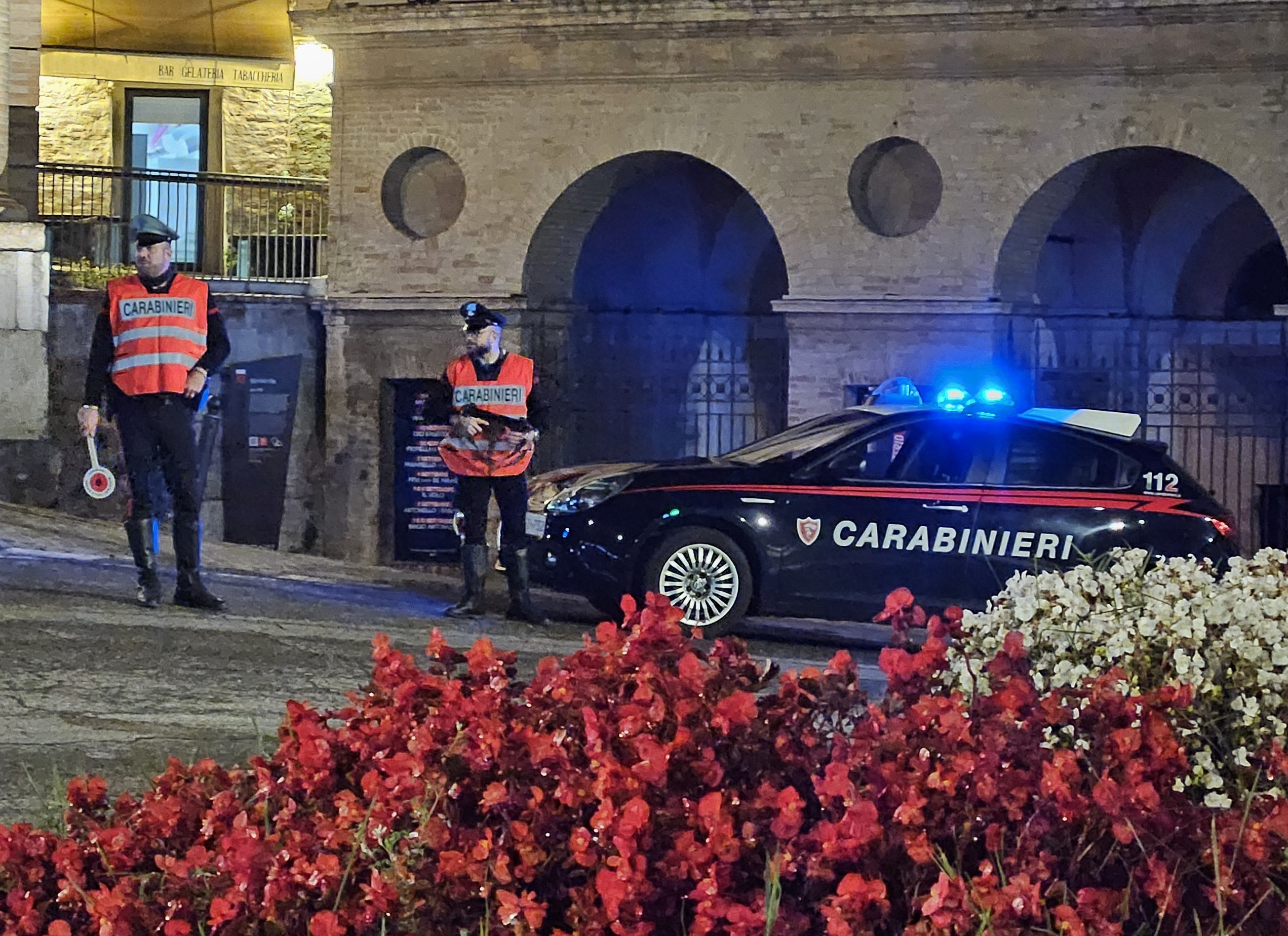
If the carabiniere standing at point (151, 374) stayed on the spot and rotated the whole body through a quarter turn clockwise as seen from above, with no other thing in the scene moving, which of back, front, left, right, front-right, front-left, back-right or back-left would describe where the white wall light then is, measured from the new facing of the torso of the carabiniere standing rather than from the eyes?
right

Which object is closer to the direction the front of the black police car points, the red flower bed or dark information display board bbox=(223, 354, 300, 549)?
the dark information display board

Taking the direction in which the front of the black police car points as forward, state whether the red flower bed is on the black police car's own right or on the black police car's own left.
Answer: on the black police car's own left

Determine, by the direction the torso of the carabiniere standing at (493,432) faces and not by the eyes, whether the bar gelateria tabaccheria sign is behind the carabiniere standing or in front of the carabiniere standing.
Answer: behind

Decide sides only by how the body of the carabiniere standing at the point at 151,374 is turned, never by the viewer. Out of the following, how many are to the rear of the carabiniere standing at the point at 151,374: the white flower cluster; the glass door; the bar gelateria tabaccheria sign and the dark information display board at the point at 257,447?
3

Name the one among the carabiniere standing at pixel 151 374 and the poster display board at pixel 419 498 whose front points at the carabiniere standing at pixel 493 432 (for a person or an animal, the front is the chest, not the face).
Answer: the poster display board

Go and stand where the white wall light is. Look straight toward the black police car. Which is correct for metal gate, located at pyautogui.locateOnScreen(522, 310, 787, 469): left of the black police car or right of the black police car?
left

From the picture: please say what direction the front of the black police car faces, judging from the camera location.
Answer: facing to the left of the viewer

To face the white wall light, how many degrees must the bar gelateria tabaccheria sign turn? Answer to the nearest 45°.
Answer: approximately 90° to its left

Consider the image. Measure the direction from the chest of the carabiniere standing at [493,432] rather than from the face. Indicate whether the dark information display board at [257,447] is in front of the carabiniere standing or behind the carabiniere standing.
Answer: behind
